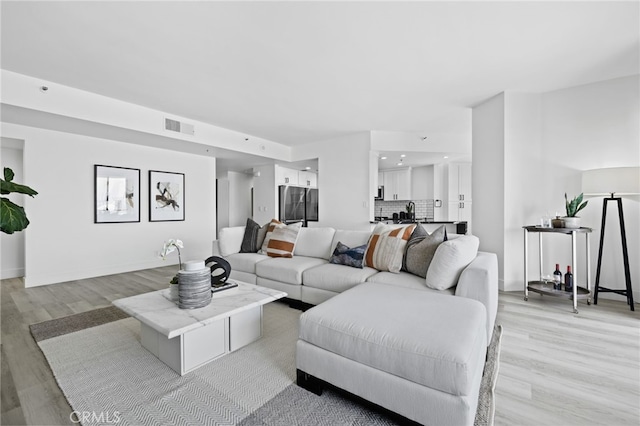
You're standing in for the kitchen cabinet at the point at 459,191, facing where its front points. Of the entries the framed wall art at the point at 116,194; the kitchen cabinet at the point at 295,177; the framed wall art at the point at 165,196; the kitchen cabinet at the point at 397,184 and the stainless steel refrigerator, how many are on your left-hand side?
0

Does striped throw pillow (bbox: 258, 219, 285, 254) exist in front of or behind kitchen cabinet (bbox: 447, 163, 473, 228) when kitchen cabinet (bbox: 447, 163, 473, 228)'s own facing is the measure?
in front

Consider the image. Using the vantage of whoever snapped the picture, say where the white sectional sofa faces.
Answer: facing the viewer and to the left of the viewer

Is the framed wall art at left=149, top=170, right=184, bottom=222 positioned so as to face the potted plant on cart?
yes

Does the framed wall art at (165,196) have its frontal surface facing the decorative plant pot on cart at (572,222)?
yes

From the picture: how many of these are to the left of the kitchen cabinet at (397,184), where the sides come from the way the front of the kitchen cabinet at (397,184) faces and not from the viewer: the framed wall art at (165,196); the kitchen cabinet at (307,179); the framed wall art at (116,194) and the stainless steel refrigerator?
0

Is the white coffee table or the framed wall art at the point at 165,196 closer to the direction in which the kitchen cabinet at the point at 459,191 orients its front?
the white coffee table

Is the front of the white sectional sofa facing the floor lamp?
no

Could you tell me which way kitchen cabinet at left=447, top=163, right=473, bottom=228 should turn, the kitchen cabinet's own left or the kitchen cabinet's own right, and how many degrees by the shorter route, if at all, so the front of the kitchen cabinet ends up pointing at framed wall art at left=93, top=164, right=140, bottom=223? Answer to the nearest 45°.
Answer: approximately 45° to the kitchen cabinet's own right

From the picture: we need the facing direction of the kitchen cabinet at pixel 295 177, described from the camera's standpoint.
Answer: facing the viewer and to the right of the viewer

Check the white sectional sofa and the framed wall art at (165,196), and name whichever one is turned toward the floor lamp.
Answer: the framed wall art

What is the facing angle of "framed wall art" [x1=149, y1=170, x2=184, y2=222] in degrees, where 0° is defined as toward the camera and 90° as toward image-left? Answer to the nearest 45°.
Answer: approximately 315°

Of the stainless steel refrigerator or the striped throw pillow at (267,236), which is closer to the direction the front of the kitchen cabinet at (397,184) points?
the striped throw pillow

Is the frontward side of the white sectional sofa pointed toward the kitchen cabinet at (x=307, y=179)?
no

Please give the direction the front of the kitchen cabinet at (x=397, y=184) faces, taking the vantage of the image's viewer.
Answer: facing the viewer

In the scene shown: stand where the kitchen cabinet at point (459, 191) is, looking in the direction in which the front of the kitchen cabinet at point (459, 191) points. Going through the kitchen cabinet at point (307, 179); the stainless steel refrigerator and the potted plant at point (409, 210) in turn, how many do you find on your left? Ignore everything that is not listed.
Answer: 0
